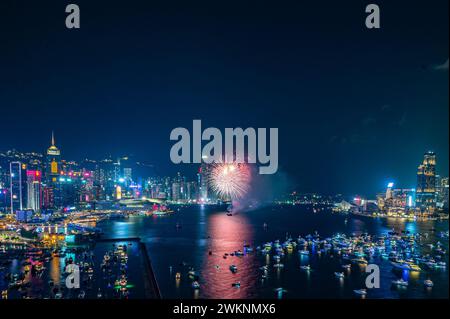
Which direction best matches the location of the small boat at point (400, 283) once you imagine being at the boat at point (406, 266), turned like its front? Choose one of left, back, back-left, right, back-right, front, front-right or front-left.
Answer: left

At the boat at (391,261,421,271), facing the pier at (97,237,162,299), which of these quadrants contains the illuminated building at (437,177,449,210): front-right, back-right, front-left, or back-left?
back-right

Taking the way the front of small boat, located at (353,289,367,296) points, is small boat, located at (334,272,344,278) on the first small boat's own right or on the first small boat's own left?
on the first small boat's own right

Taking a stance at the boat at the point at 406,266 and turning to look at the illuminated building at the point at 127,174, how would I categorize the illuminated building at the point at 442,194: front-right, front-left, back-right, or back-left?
front-right

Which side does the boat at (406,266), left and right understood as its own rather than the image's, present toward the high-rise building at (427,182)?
right

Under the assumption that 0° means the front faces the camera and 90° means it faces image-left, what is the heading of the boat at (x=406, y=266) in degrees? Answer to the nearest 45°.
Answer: approximately 90°

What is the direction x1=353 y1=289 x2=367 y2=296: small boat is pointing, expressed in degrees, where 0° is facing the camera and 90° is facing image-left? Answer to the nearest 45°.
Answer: approximately 90°

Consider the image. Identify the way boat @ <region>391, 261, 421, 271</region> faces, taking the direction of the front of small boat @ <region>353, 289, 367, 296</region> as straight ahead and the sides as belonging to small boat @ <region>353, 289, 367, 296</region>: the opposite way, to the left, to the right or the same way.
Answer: the same way

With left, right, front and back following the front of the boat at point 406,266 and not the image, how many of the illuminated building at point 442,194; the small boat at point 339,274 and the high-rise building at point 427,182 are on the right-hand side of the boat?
2
